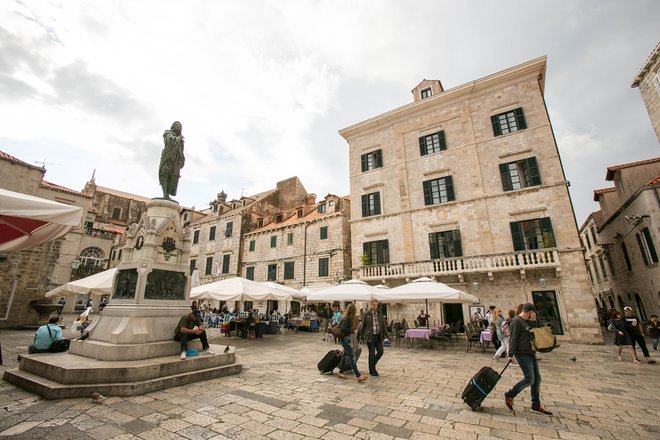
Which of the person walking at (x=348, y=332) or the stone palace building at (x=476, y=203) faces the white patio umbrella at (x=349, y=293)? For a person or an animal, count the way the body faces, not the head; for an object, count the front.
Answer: the stone palace building

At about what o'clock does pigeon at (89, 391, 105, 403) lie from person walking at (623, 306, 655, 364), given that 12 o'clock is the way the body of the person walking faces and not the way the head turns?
The pigeon is roughly at 1 o'clock from the person walking.

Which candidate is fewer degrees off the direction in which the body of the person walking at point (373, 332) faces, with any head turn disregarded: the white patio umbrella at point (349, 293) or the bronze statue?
the bronze statue

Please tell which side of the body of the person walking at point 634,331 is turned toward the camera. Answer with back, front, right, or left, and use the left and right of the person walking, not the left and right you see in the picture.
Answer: front

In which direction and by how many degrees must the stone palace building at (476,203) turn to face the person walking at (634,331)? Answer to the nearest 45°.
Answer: approximately 90° to its left

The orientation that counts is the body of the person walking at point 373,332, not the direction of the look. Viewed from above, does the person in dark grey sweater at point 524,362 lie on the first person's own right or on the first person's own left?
on the first person's own left

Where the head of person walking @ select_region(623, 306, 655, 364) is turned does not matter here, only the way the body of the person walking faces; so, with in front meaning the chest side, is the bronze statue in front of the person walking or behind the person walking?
in front
